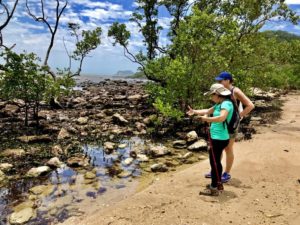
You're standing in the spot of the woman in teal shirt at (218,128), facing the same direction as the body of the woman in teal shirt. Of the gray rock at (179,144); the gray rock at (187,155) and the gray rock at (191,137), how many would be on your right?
3

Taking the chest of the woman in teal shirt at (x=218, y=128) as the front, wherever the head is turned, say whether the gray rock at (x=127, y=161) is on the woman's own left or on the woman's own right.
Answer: on the woman's own right

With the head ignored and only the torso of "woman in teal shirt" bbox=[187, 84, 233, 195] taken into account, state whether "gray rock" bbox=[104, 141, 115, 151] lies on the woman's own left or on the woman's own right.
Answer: on the woman's own right

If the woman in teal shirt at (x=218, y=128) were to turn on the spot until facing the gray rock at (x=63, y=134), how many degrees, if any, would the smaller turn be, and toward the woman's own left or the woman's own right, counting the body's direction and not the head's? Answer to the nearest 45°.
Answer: approximately 45° to the woman's own right

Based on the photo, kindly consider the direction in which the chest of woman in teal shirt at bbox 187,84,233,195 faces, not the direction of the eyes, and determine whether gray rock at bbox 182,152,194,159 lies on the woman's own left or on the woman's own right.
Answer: on the woman's own right

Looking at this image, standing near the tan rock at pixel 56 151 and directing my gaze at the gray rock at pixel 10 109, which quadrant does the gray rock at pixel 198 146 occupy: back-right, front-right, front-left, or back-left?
back-right

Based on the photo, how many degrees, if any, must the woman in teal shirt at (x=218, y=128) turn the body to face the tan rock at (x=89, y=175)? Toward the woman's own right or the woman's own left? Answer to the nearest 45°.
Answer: approximately 45° to the woman's own right

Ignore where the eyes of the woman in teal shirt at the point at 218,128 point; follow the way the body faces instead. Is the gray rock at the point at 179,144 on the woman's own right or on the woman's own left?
on the woman's own right

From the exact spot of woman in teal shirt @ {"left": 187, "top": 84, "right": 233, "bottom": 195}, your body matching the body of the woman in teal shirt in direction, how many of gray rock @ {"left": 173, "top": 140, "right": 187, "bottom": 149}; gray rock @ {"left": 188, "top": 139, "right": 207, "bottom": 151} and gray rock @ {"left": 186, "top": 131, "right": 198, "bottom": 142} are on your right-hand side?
3

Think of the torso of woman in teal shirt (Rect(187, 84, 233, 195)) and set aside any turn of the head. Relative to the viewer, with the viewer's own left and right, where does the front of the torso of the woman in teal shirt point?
facing to the left of the viewer
